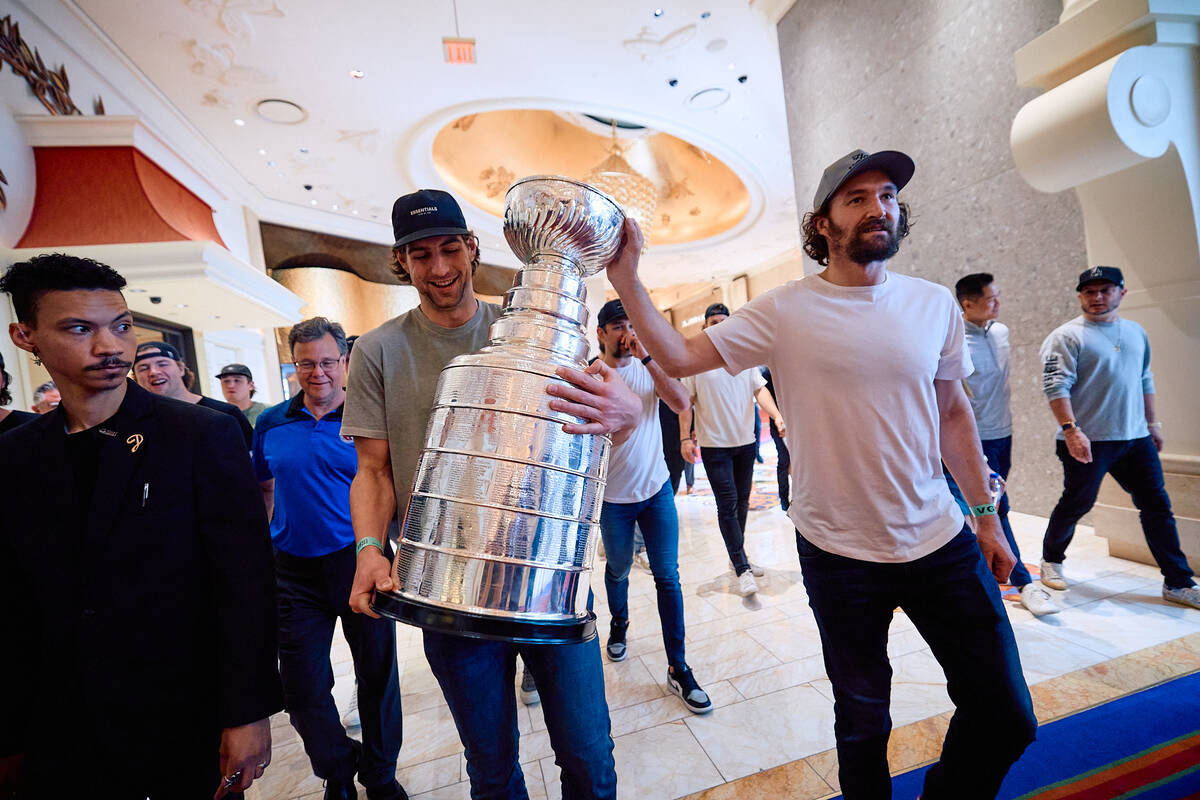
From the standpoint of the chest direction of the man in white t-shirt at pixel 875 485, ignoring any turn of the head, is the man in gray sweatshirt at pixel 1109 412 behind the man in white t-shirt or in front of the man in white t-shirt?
behind

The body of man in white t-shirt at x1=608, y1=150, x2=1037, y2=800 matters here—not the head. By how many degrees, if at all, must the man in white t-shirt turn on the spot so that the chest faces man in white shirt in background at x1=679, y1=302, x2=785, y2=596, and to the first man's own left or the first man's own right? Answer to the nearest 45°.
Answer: approximately 180°

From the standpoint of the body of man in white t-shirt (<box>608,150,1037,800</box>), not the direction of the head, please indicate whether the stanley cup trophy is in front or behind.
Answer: in front

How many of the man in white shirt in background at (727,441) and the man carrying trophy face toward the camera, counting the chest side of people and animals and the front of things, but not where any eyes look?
2

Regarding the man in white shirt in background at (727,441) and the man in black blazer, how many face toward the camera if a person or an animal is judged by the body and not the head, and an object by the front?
2

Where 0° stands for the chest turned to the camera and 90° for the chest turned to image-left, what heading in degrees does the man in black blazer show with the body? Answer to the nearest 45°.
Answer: approximately 0°

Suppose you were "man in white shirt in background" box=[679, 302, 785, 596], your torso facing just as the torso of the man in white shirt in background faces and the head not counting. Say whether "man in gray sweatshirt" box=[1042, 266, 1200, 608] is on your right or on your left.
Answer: on your left

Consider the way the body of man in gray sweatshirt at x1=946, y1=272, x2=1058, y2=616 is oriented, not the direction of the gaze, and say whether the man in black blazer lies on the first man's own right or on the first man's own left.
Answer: on the first man's own right

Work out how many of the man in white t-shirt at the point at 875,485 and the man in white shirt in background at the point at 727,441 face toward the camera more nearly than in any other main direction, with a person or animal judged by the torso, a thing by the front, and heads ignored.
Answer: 2
